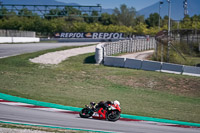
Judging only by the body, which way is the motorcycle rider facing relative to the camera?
to the viewer's right

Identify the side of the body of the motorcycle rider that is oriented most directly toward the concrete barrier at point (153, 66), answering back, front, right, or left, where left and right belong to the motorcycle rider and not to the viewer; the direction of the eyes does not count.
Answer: left

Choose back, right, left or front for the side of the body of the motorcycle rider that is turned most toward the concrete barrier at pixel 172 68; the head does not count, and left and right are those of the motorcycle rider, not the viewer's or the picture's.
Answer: left

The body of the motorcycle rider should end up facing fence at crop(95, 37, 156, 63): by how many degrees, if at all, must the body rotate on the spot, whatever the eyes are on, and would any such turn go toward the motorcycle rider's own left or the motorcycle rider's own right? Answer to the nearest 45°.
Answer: approximately 90° to the motorcycle rider's own left
